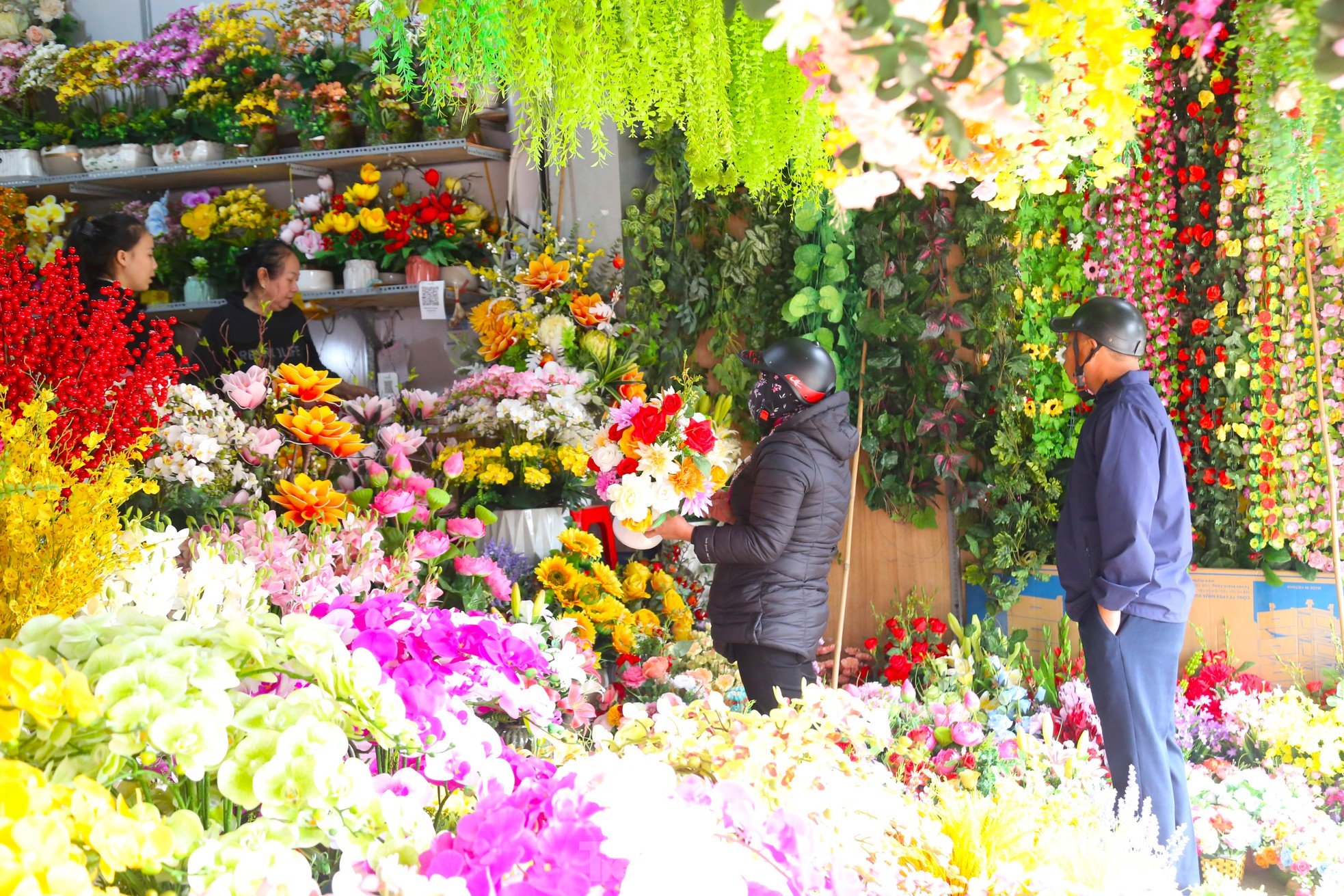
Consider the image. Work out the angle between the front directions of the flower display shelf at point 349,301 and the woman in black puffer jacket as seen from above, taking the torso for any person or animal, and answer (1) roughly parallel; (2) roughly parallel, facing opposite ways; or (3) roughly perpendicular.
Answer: roughly perpendicular

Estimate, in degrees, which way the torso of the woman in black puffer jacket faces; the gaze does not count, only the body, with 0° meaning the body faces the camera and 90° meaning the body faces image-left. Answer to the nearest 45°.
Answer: approximately 90°

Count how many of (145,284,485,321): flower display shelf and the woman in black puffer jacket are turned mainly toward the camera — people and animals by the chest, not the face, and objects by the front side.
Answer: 1

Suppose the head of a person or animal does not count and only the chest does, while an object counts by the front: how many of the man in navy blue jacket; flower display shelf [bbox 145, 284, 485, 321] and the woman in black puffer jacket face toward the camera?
1

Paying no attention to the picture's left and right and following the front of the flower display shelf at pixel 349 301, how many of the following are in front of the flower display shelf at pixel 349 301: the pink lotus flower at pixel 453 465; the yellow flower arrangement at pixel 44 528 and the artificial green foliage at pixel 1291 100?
3

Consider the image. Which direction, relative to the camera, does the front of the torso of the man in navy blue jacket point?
to the viewer's left

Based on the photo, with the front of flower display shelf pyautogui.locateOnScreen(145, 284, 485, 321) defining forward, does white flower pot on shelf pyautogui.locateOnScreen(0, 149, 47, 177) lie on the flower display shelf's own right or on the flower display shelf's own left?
on the flower display shelf's own right

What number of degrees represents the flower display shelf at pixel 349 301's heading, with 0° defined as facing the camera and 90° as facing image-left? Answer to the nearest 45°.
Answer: approximately 0°

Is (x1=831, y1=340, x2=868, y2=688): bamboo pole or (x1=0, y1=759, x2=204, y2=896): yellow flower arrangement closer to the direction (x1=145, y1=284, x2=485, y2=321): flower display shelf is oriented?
the yellow flower arrangement

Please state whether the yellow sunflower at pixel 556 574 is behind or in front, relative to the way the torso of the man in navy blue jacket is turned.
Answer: in front

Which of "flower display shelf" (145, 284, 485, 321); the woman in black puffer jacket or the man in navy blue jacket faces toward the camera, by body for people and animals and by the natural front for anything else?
the flower display shelf

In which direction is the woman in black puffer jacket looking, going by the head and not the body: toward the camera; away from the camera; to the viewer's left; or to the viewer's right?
to the viewer's left

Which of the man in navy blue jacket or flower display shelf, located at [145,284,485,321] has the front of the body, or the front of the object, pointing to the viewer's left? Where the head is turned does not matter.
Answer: the man in navy blue jacket

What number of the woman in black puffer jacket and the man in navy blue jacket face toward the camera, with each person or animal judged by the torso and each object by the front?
0

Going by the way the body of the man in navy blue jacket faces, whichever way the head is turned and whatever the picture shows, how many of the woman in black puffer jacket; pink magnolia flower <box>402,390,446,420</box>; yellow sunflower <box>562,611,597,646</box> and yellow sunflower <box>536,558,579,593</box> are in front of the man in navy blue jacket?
4
